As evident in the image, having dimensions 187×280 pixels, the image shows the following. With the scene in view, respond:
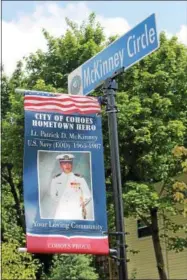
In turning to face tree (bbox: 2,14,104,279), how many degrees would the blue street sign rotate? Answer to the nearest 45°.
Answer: approximately 135° to its right

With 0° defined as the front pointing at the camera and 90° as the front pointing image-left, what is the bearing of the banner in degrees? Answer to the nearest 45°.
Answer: approximately 0°

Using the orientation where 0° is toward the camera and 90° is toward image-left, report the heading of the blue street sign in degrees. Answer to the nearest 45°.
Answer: approximately 45°

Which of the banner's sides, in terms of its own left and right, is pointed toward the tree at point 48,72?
back

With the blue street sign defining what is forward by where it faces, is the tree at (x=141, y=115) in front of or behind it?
behind

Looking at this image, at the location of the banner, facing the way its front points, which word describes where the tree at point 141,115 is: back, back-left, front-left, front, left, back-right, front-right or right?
back
